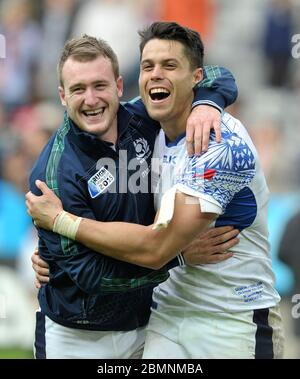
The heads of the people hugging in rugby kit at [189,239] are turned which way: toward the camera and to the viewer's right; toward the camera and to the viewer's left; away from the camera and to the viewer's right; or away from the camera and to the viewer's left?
toward the camera and to the viewer's left
